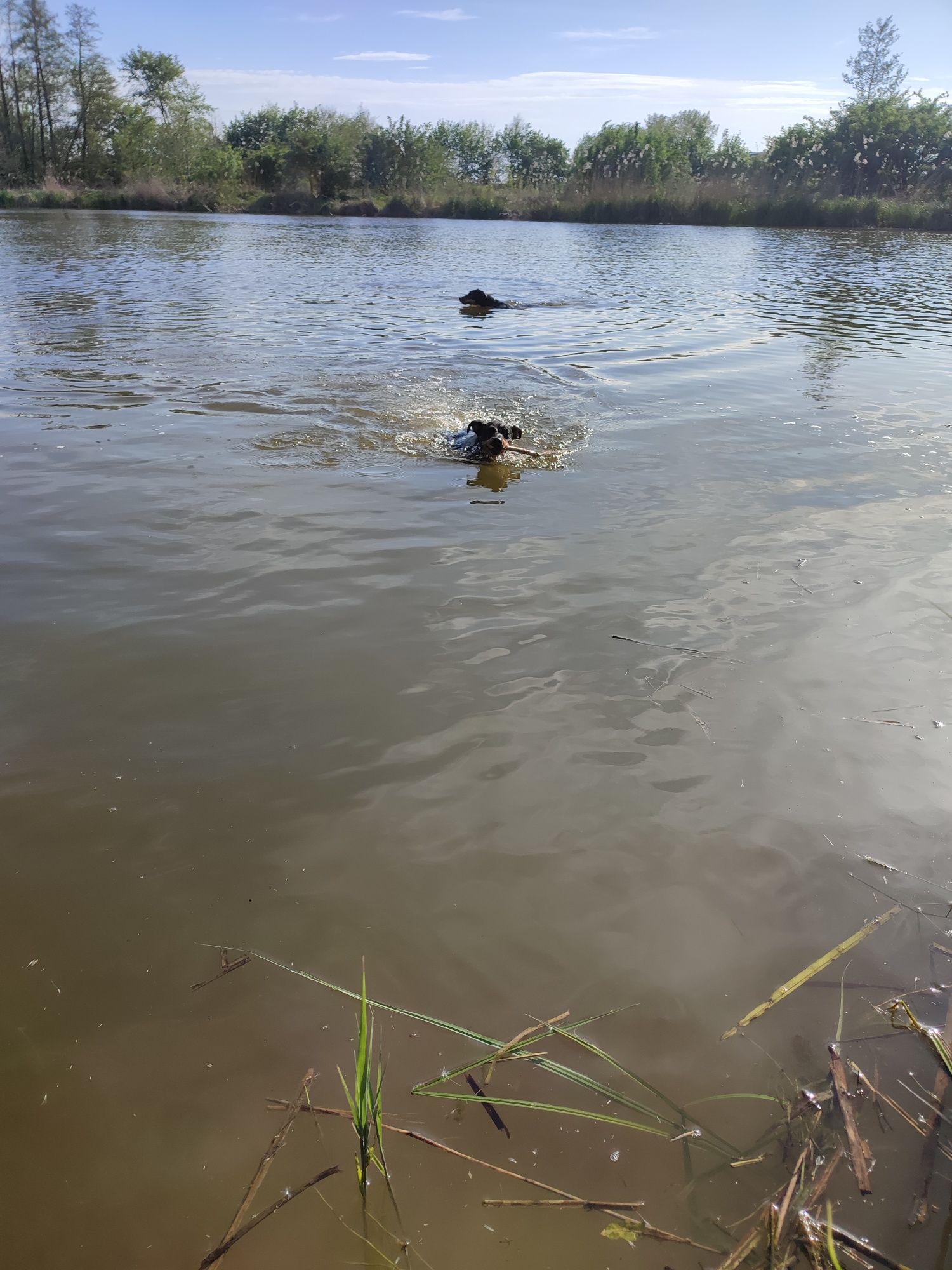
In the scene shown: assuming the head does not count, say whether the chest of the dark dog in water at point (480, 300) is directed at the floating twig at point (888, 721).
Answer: no

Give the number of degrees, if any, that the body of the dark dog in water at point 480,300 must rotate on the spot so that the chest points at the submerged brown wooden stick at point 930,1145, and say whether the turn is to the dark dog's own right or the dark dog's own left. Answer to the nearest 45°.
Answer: approximately 90° to the dark dog's own left

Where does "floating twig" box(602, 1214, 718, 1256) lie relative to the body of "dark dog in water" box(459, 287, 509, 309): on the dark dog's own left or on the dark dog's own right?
on the dark dog's own left

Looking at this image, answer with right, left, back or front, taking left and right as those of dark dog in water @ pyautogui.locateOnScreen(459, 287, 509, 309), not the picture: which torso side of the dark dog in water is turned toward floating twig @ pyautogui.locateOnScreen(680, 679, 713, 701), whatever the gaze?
left

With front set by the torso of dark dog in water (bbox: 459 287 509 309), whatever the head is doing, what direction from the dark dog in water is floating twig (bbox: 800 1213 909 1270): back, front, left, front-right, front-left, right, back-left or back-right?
left

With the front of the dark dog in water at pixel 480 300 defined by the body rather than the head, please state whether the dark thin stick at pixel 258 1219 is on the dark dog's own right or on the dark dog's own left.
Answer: on the dark dog's own left

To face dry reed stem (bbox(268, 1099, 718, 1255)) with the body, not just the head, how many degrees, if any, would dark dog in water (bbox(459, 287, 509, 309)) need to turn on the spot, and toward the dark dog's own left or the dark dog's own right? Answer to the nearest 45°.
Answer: approximately 90° to the dark dog's own left

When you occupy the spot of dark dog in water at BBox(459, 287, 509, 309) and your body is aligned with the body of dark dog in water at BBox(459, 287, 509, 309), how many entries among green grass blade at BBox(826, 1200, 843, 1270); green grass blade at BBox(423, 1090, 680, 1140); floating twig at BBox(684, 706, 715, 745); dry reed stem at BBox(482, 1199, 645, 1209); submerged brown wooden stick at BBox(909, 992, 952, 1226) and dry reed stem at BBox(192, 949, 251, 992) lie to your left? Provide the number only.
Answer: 6

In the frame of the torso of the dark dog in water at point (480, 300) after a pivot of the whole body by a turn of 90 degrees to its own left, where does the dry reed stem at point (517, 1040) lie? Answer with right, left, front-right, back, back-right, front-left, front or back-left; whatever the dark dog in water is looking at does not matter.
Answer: front

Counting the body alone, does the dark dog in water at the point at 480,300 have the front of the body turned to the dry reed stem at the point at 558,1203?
no

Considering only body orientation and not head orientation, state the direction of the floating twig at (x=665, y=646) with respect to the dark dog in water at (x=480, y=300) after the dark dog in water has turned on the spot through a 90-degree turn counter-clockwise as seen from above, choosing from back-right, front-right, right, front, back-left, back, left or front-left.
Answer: front

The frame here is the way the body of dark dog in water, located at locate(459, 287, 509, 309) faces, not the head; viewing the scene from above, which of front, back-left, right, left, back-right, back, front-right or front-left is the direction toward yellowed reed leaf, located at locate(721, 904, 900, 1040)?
left

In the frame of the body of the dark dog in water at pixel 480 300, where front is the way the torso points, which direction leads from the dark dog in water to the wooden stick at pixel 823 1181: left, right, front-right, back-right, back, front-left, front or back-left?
left

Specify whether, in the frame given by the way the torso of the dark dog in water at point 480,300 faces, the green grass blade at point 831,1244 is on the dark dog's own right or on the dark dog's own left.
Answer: on the dark dog's own left

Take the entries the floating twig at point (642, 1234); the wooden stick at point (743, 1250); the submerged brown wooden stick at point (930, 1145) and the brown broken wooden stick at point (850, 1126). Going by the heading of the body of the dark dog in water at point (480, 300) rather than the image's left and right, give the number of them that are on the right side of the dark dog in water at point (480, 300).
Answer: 0

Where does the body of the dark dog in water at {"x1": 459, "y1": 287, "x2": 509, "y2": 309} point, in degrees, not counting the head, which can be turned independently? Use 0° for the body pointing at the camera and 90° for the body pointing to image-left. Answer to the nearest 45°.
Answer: approximately 90°

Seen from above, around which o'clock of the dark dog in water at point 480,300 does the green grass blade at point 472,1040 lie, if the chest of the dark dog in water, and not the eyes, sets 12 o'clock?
The green grass blade is roughly at 9 o'clock from the dark dog in water.

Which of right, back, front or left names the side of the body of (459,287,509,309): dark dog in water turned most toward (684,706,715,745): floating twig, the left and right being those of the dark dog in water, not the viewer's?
left
